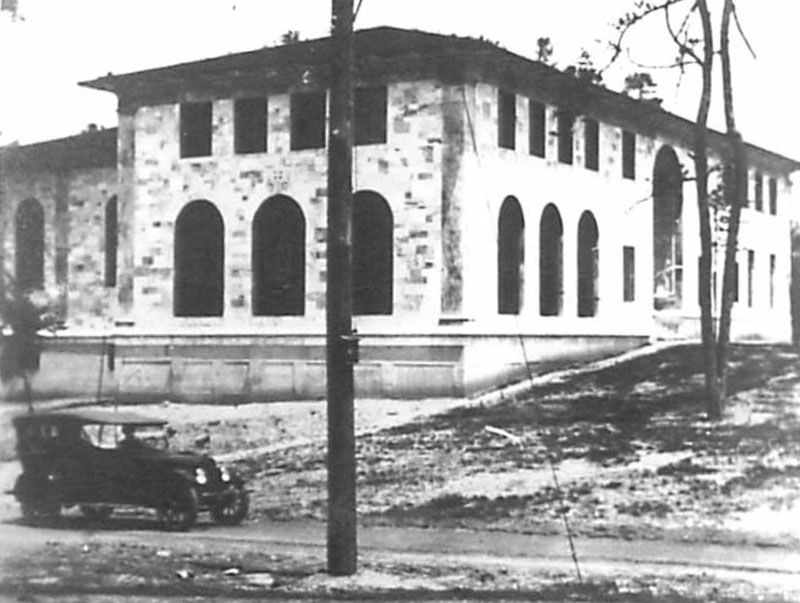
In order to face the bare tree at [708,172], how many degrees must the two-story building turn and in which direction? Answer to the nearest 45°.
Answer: approximately 45° to its left

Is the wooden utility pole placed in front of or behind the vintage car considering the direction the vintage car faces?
in front

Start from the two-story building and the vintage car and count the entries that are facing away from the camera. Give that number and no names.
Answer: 0

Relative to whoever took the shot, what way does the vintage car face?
facing the viewer and to the right of the viewer

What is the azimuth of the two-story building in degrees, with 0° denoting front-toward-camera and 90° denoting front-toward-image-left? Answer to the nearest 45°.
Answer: approximately 315°
